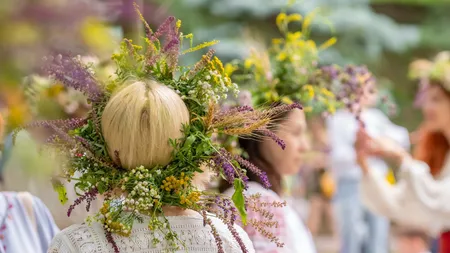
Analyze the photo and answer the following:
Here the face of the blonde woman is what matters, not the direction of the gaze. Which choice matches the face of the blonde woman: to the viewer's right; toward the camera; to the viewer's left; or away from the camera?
away from the camera

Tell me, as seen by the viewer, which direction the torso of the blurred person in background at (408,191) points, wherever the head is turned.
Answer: to the viewer's left

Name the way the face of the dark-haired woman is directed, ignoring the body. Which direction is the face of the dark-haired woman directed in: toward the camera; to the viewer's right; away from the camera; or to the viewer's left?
to the viewer's right

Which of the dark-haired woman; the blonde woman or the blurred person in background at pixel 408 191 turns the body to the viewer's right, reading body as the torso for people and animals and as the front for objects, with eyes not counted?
the dark-haired woman

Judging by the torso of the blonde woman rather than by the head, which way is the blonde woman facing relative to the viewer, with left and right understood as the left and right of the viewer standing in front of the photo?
facing away from the viewer

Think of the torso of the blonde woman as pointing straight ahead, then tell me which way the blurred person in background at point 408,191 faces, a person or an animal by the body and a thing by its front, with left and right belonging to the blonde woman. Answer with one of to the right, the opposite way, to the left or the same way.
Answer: to the left

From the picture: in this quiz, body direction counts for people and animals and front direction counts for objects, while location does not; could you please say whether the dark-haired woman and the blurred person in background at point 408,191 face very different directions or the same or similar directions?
very different directions

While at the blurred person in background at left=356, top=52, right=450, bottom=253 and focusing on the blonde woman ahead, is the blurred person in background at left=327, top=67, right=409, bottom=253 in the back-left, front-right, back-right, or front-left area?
back-right

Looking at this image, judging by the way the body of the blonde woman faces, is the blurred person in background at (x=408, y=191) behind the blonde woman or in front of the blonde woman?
in front

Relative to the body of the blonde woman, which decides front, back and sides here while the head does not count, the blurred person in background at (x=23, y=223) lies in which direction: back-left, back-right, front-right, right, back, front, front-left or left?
front-left
